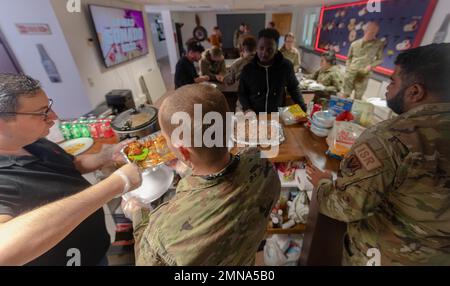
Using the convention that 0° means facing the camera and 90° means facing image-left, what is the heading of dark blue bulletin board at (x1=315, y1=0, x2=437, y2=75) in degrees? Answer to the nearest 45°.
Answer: approximately 45°

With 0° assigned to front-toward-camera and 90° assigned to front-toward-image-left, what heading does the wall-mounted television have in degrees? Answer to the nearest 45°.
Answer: approximately 315°

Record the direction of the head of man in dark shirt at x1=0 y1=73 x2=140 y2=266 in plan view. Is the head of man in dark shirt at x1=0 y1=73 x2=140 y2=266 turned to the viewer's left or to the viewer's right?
to the viewer's right

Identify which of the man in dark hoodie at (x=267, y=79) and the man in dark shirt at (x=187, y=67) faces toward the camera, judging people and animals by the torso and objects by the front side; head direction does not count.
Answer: the man in dark hoodie at (x=267, y=79)

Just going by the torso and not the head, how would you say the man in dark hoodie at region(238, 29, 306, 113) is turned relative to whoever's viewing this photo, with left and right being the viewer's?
facing the viewer

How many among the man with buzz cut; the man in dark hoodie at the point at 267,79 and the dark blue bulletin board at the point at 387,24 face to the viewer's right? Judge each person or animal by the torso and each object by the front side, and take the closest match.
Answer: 0

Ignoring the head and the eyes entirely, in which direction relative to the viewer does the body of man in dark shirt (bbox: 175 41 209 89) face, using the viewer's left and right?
facing to the right of the viewer

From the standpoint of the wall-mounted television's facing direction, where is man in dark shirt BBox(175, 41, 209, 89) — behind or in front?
in front

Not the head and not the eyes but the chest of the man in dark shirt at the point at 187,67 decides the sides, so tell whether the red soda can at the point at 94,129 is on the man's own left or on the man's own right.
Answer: on the man's own right

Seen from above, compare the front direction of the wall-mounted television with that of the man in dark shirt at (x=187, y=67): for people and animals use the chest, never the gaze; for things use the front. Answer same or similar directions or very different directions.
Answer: same or similar directions

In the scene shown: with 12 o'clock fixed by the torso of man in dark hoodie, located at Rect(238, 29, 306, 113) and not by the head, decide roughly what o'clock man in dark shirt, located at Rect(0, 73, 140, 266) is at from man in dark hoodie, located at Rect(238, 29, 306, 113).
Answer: man in dark shirt, located at Rect(0, 73, 140, 266) is roughly at 1 o'clock from man in dark hoodie, located at Rect(238, 29, 306, 113).

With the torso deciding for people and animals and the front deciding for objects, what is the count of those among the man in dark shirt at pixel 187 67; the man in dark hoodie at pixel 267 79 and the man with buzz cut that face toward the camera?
1

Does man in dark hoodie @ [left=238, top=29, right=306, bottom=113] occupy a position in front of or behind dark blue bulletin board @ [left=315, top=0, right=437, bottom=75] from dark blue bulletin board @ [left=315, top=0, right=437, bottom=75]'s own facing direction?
in front
